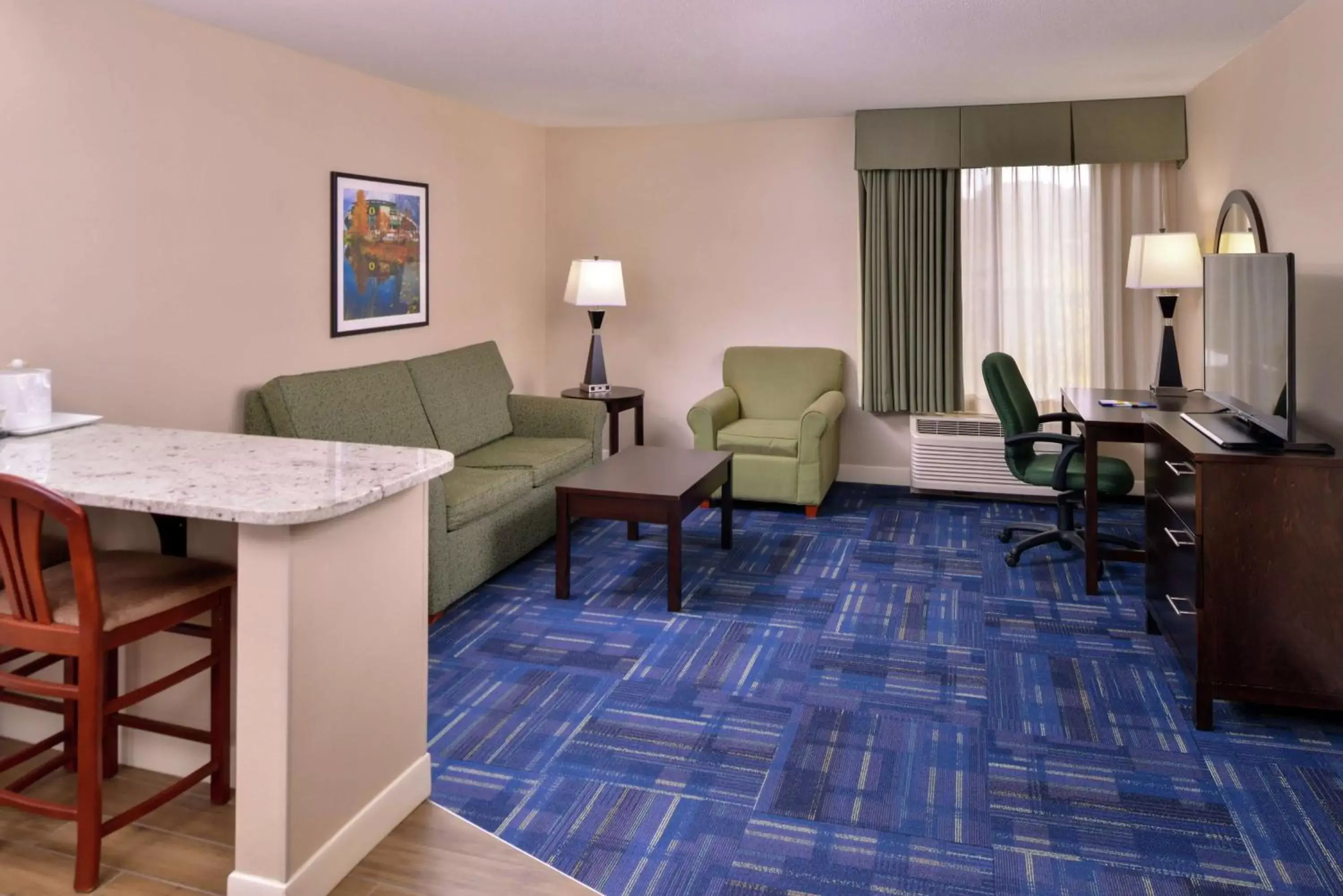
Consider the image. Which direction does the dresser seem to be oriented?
to the viewer's left

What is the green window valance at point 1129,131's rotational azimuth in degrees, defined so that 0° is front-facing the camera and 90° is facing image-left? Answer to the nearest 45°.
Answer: approximately 0°

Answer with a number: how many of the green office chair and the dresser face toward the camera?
0

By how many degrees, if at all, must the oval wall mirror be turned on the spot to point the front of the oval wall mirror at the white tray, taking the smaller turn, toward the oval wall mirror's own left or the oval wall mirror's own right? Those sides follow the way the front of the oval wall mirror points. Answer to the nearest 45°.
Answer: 0° — it already faces it

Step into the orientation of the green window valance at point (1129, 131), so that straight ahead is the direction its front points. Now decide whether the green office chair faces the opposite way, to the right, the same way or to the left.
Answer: to the left
